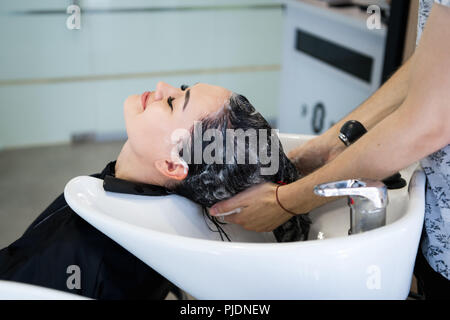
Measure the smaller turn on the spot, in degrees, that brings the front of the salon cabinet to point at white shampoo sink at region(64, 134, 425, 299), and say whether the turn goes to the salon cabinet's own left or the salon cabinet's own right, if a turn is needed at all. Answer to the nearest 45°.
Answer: approximately 45° to the salon cabinet's own left

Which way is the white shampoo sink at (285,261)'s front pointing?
to the viewer's left

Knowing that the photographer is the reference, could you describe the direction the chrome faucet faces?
facing to the left of the viewer

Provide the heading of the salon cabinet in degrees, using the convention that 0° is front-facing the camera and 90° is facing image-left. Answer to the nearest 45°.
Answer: approximately 45°

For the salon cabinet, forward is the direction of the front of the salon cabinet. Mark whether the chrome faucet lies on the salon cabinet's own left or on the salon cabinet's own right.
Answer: on the salon cabinet's own left

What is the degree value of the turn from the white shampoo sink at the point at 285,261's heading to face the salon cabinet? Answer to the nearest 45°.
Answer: approximately 90° to its right

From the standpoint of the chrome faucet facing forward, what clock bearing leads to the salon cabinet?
The salon cabinet is roughly at 3 o'clock from the chrome faucet.
